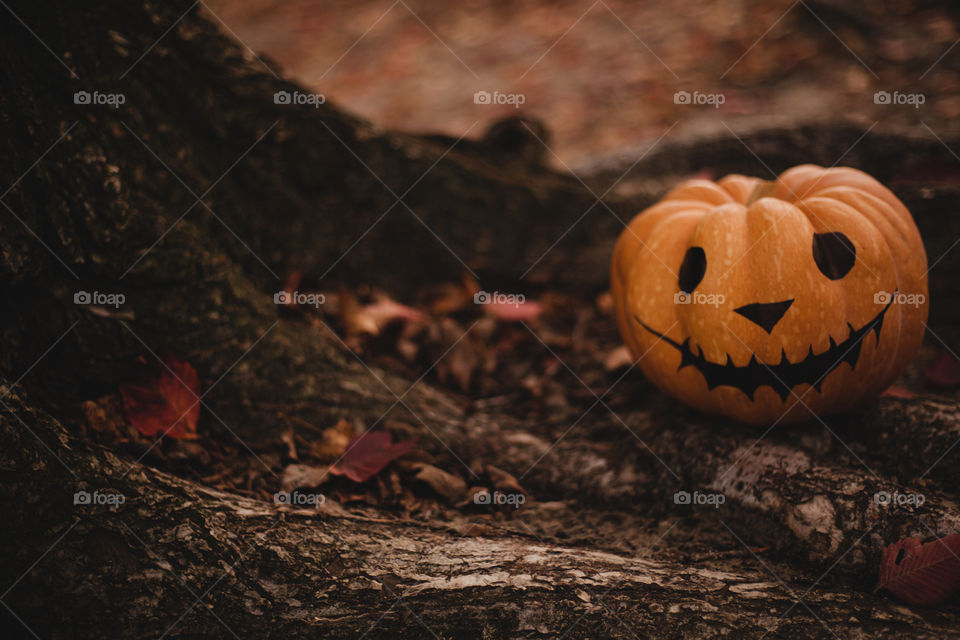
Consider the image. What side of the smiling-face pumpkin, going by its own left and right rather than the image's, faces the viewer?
front

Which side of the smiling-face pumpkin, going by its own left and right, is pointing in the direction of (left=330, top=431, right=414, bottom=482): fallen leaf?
right

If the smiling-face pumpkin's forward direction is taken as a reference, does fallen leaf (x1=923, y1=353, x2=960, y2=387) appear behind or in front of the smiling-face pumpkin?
behind

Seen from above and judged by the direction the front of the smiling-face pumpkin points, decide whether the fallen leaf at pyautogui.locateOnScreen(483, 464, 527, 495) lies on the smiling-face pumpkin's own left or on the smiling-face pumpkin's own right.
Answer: on the smiling-face pumpkin's own right

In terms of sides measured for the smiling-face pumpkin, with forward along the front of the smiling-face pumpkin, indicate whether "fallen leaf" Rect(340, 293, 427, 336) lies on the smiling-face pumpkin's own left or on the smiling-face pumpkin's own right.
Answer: on the smiling-face pumpkin's own right

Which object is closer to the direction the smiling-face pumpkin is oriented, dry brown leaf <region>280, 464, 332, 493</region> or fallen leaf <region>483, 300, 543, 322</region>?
the dry brown leaf

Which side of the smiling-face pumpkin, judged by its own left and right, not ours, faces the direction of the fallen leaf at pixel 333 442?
right

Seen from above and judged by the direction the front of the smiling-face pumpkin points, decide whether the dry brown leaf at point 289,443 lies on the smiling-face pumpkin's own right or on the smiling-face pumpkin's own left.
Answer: on the smiling-face pumpkin's own right

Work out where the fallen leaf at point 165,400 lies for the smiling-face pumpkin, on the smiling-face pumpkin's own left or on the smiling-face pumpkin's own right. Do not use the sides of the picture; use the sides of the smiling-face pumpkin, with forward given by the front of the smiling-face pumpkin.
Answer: on the smiling-face pumpkin's own right
